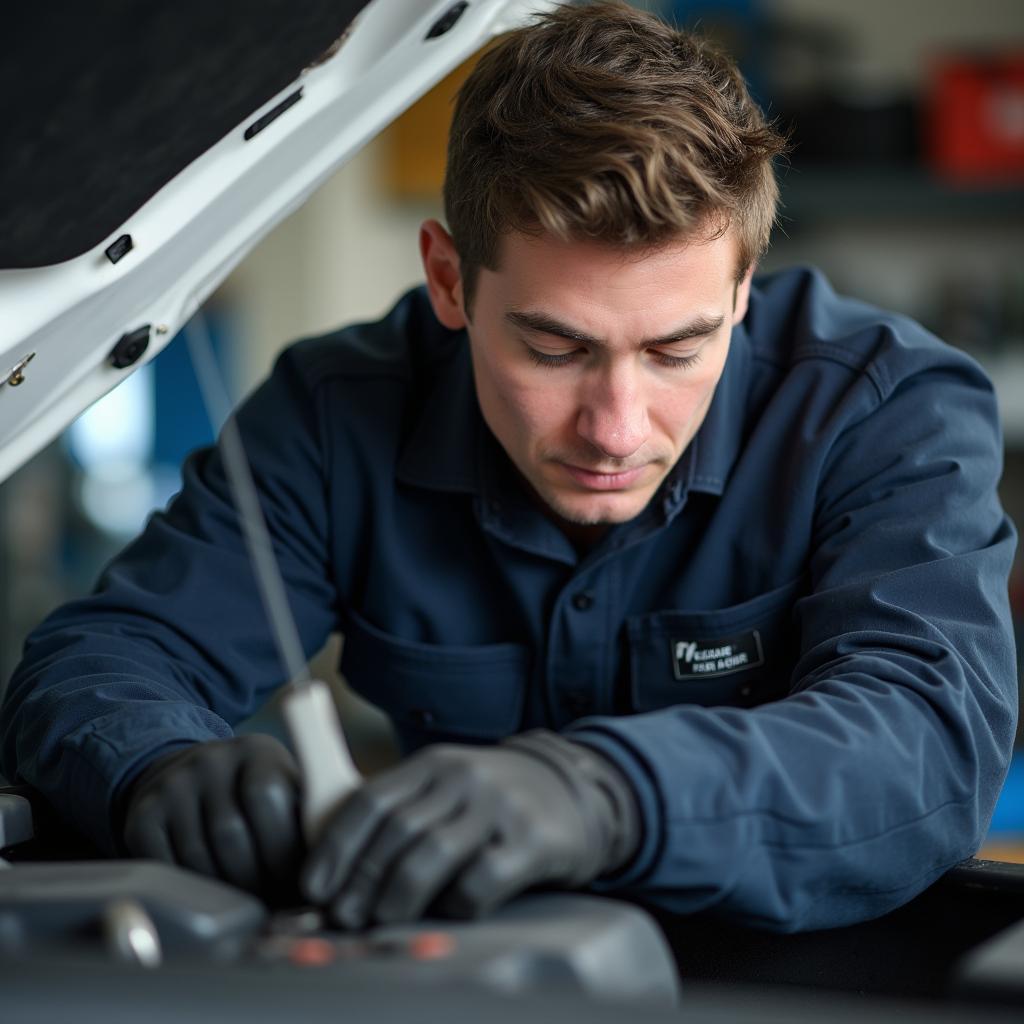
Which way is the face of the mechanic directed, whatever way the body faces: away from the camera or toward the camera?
toward the camera

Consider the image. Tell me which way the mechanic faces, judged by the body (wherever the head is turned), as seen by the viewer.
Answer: toward the camera
